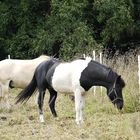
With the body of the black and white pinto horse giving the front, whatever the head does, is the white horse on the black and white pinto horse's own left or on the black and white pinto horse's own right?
on the black and white pinto horse's own left

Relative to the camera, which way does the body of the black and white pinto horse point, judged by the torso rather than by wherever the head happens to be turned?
to the viewer's right
